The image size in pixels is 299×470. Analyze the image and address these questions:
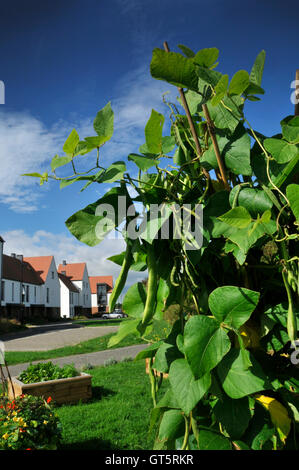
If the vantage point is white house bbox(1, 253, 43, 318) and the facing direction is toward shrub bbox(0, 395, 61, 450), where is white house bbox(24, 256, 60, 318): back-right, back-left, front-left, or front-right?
back-left

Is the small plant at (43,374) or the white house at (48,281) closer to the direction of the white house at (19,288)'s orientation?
the small plant

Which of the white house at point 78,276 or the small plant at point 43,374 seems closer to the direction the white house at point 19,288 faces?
the small plant

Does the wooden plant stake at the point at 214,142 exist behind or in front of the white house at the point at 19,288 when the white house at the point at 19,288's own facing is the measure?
in front

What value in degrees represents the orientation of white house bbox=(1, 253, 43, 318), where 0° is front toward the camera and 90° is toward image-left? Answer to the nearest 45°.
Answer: approximately 315°

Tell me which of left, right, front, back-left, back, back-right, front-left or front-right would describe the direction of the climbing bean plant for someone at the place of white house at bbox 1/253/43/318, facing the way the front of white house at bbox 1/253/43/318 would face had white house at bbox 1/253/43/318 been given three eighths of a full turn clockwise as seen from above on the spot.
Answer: left

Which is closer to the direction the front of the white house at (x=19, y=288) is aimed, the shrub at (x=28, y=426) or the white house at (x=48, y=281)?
the shrub

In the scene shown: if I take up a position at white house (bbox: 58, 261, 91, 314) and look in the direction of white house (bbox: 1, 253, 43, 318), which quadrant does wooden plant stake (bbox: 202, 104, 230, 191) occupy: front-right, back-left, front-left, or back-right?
front-left

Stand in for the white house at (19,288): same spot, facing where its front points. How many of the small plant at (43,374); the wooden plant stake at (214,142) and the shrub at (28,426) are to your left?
0

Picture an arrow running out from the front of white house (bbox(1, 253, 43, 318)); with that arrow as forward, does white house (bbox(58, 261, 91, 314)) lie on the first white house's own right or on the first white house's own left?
on the first white house's own left

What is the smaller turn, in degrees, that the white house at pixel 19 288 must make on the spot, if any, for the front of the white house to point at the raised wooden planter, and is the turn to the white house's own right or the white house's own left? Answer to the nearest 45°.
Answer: approximately 45° to the white house's own right

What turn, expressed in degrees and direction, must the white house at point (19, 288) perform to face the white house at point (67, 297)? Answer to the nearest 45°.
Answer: approximately 90° to its left

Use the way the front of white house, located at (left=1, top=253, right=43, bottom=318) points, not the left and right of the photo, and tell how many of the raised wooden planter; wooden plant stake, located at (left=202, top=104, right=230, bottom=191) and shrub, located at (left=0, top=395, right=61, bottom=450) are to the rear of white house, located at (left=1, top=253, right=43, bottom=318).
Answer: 0

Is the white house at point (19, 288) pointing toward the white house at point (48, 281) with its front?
no

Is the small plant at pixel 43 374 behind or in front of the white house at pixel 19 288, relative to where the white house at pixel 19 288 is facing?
in front

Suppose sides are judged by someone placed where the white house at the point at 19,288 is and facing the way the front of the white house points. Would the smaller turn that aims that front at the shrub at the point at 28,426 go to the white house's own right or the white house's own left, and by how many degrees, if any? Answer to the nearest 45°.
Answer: approximately 45° to the white house's own right
